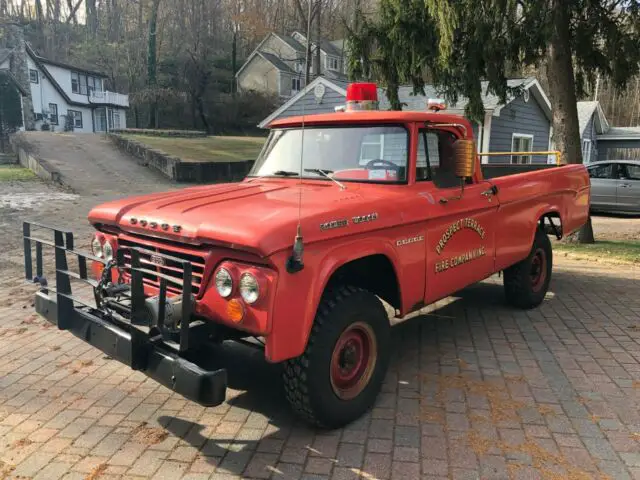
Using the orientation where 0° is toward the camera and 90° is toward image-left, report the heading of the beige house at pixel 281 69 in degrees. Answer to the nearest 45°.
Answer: approximately 315°

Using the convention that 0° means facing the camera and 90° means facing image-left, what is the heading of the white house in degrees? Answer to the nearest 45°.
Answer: approximately 315°

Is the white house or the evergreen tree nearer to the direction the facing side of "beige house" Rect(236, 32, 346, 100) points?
the evergreen tree

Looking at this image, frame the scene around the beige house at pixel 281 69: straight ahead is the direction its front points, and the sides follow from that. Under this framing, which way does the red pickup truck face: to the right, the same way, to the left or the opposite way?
to the right

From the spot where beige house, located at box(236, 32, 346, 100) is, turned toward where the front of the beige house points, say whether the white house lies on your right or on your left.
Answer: on your right
